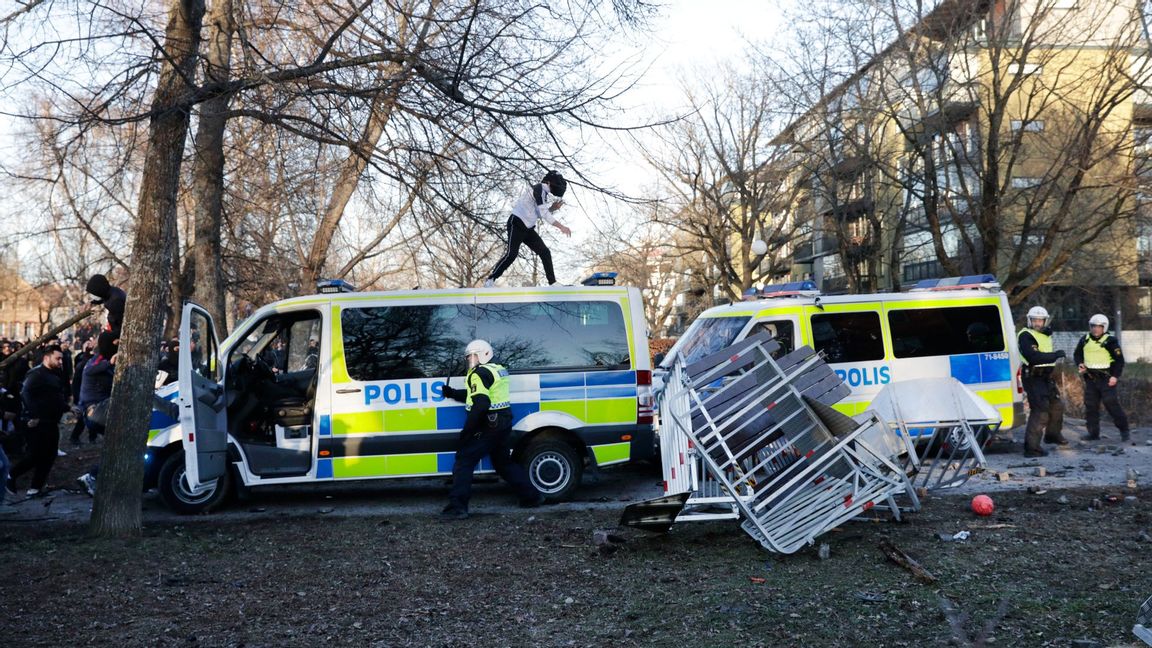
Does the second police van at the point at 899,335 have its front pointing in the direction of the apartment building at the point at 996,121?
no

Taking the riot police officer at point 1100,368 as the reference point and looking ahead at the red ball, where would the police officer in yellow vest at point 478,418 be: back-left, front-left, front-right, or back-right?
front-right

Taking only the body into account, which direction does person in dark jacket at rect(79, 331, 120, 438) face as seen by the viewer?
to the viewer's right

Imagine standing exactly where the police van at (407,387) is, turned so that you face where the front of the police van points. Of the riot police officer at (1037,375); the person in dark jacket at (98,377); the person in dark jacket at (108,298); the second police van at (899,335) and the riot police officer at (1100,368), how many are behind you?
3

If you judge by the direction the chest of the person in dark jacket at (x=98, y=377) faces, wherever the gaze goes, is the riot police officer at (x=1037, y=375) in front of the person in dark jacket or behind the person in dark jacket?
in front

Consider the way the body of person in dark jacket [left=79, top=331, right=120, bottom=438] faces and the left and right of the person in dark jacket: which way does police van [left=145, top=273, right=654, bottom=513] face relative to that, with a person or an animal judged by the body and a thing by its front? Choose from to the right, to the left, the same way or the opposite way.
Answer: the opposite way

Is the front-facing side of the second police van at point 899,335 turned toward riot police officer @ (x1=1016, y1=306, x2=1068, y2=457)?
no

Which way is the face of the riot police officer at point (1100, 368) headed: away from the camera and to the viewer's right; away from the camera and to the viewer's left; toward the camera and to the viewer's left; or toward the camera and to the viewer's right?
toward the camera and to the viewer's left

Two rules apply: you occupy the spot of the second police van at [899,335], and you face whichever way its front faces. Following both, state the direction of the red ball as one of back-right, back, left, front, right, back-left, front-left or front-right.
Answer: left

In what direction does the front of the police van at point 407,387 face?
to the viewer's left

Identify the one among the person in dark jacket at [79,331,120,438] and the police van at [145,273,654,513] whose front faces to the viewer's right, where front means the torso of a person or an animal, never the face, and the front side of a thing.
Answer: the person in dark jacket

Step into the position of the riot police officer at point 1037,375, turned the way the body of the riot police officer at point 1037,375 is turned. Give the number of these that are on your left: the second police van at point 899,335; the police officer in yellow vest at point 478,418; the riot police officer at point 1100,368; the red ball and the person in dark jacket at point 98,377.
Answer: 1

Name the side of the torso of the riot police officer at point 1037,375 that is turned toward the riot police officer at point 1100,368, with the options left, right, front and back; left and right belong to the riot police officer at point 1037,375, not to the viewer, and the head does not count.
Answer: left

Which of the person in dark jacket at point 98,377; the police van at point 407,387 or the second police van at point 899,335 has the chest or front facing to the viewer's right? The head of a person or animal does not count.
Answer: the person in dark jacket

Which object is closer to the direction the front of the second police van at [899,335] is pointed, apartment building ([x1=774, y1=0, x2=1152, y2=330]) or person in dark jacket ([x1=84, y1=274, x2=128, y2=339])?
the person in dark jacket

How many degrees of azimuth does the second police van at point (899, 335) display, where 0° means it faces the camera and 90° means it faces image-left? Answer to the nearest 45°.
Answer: approximately 90°

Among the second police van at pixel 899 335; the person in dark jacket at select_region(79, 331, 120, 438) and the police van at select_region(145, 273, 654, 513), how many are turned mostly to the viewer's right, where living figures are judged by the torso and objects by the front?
1

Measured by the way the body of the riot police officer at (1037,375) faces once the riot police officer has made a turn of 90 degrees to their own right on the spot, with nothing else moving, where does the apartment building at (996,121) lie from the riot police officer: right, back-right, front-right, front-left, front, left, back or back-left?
back-right
